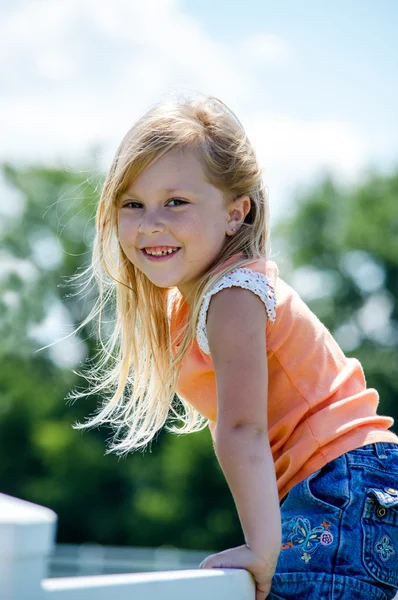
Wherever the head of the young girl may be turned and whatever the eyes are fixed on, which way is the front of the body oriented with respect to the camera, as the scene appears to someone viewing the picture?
to the viewer's left
